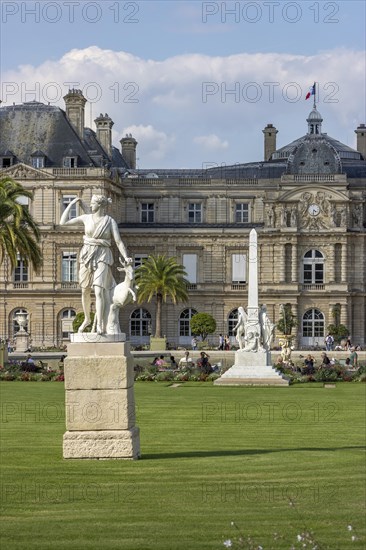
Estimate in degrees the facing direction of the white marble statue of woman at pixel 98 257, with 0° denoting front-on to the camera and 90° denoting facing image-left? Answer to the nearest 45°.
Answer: approximately 0°
